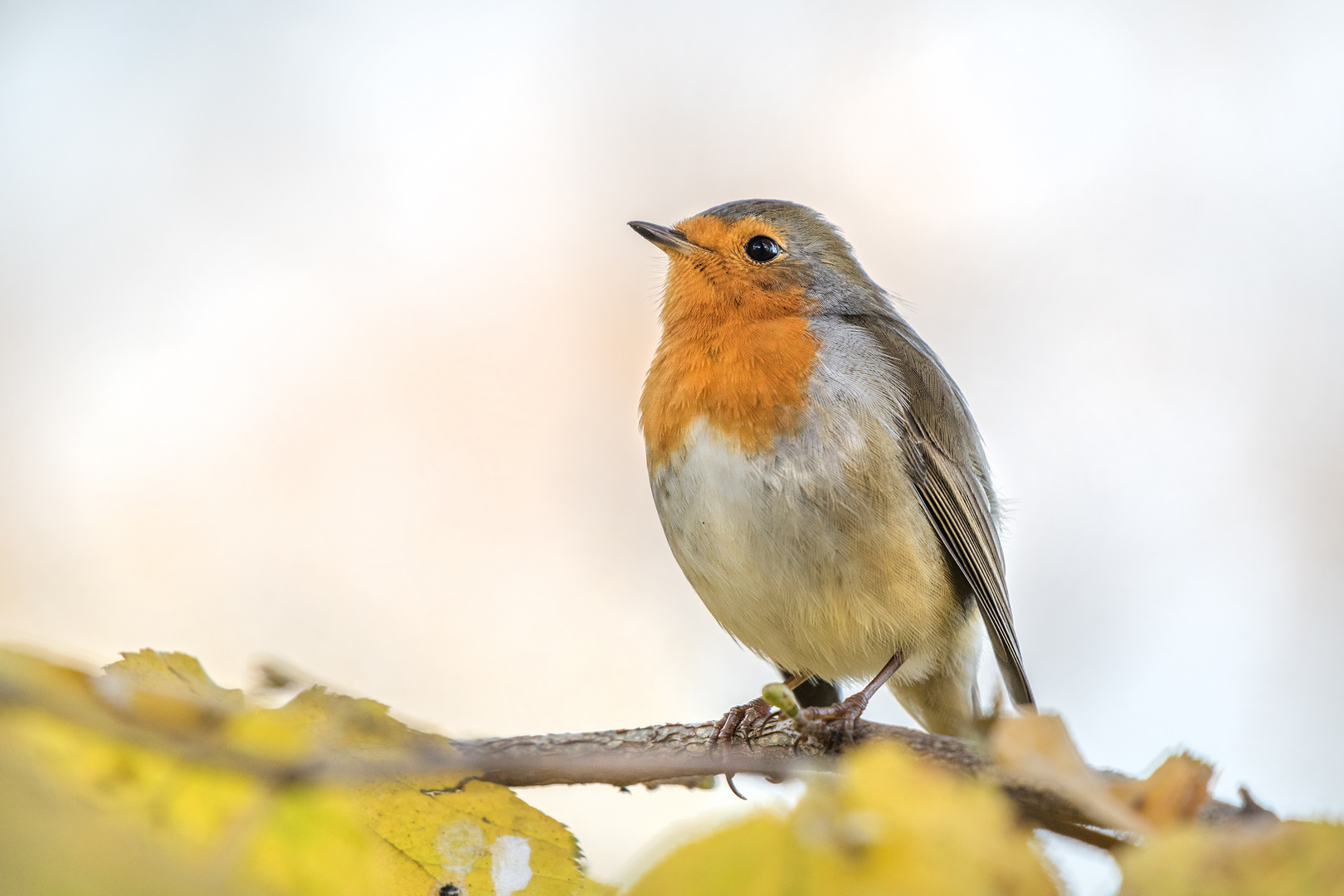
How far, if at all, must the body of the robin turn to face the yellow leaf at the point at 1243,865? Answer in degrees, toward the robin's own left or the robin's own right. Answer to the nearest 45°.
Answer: approximately 45° to the robin's own left

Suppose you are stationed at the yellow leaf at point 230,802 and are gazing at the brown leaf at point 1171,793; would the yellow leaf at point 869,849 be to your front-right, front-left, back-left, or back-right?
front-right

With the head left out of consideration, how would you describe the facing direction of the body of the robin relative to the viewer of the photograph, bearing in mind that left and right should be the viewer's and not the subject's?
facing the viewer and to the left of the viewer

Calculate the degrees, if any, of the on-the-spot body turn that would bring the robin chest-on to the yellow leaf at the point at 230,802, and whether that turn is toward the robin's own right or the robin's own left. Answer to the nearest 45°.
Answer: approximately 45° to the robin's own left
